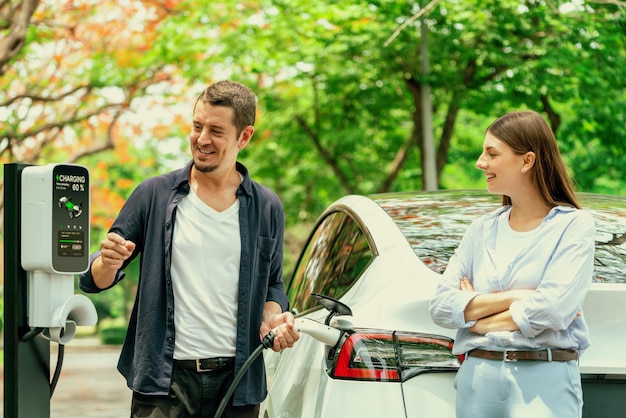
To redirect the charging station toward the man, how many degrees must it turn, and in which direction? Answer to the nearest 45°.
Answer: approximately 45° to its left

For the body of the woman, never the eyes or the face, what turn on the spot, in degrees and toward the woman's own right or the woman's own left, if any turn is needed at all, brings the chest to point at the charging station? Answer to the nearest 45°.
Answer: approximately 45° to the woman's own right

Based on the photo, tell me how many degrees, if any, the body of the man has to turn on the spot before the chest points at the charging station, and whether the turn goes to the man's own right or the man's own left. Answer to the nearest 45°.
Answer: approximately 90° to the man's own right

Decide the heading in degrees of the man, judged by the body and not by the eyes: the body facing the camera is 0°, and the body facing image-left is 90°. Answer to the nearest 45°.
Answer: approximately 0°

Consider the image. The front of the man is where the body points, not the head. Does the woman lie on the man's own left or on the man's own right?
on the man's own left

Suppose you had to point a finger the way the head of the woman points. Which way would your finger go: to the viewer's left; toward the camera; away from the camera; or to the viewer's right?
to the viewer's left

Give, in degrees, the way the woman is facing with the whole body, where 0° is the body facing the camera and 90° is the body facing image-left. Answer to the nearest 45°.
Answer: approximately 45°

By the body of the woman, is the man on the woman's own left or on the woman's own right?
on the woman's own right
